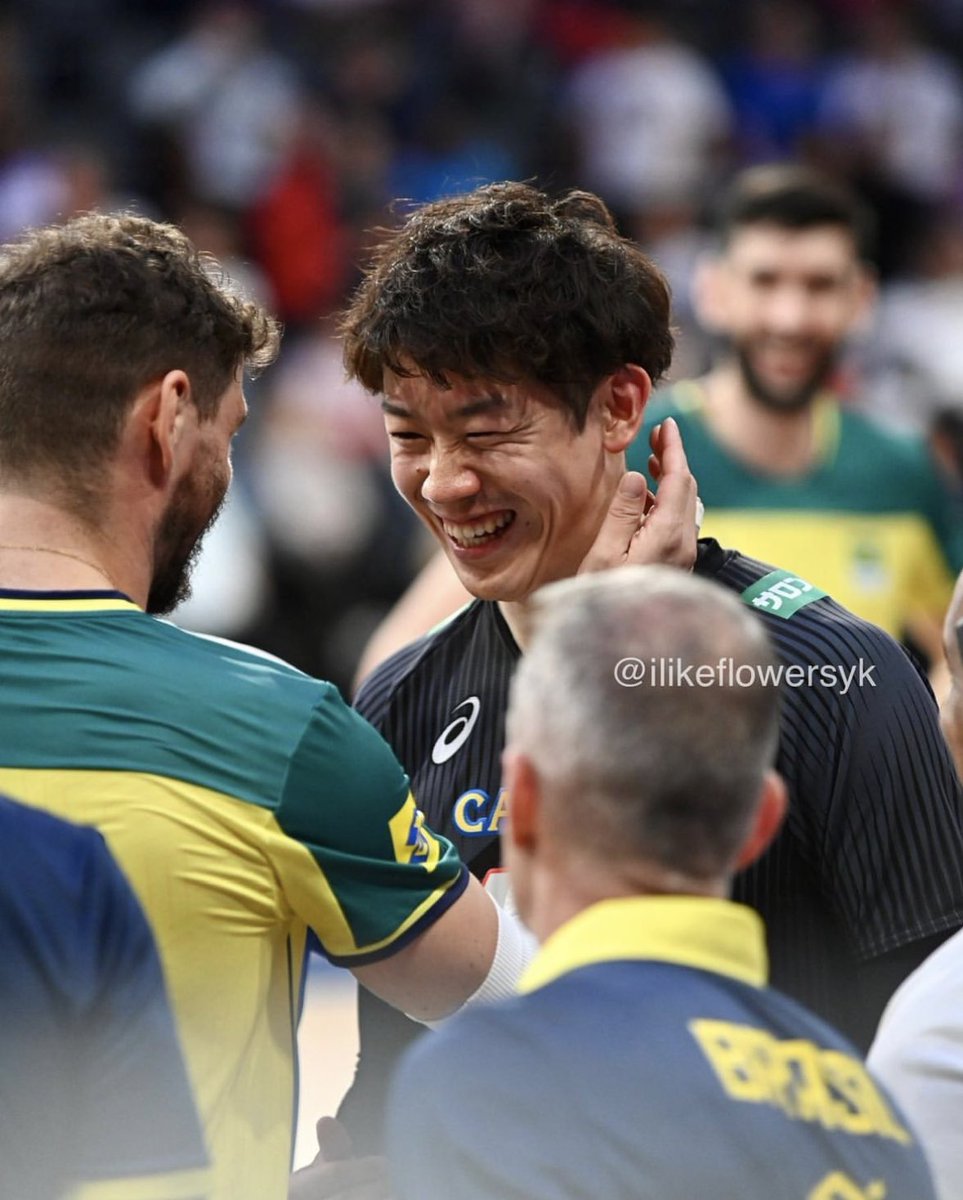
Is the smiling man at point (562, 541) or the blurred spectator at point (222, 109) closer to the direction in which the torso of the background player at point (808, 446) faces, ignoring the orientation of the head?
the smiling man

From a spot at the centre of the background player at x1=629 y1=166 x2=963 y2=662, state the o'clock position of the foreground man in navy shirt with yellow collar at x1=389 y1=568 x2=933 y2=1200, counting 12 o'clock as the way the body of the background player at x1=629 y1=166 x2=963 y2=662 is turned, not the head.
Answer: the foreground man in navy shirt with yellow collar at x1=389 y1=568 x2=933 y2=1200 is roughly at 12 o'clock from the background player at x1=629 y1=166 x2=963 y2=662.

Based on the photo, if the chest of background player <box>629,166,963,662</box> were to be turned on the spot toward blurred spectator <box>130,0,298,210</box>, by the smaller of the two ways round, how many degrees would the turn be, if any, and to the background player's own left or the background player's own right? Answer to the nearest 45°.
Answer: approximately 135° to the background player's own right

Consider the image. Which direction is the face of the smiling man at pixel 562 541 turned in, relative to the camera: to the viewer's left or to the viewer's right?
to the viewer's left

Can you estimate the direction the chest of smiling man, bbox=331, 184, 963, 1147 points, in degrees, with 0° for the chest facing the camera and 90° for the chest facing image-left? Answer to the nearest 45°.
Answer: approximately 45°

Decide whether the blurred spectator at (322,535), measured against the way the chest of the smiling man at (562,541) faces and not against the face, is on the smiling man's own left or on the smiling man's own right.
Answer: on the smiling man's own right

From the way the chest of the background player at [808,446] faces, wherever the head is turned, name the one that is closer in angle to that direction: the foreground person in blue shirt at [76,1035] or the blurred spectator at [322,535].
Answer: the foreground person in blue shirt

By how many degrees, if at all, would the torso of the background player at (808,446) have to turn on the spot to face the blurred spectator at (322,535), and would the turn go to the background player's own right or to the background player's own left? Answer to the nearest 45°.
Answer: approximately 135° to the background player's own right

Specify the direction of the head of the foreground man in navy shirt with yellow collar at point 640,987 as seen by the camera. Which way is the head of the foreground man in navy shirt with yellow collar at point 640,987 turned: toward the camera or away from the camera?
away from the camera

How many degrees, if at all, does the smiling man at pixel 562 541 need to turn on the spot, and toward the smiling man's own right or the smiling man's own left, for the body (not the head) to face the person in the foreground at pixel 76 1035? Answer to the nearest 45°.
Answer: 0° — they already face them

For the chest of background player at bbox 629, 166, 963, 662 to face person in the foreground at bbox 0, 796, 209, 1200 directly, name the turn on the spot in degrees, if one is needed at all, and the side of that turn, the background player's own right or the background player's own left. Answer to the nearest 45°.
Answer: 0° — they already face them
